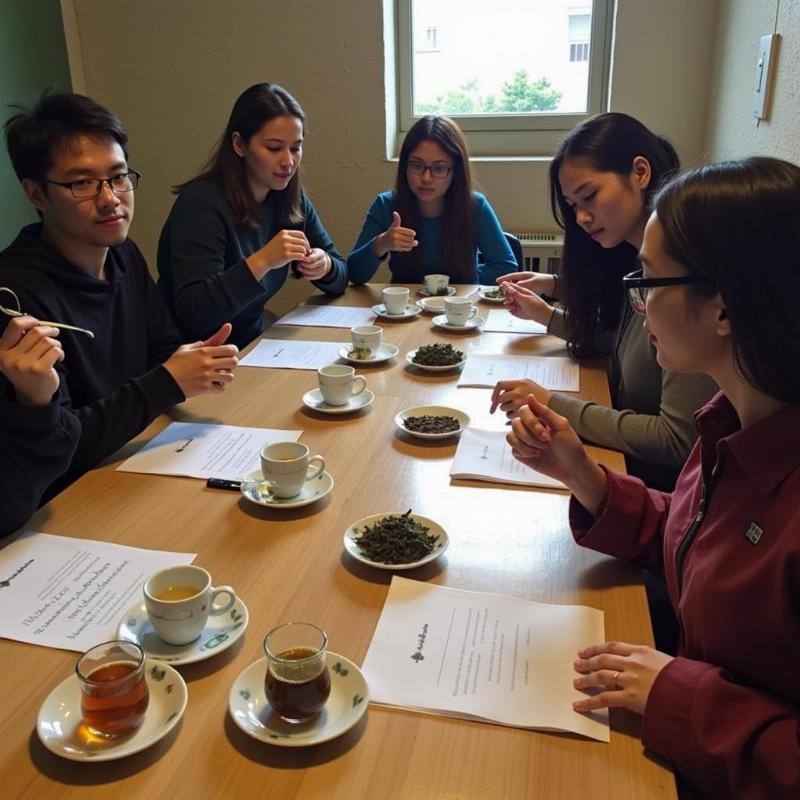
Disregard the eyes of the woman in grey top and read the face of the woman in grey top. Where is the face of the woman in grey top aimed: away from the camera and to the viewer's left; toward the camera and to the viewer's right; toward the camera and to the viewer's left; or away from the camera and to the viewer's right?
toward the camera and to the viewer's left

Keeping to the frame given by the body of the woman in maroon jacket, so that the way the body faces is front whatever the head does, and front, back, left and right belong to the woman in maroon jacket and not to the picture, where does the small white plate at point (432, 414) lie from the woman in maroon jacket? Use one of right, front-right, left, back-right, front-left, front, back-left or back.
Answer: front-right

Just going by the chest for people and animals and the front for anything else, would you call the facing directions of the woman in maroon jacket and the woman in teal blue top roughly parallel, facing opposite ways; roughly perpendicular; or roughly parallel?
roughly perpendicular

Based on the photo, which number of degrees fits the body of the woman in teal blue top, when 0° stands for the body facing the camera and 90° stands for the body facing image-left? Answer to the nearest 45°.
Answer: approximately 0°

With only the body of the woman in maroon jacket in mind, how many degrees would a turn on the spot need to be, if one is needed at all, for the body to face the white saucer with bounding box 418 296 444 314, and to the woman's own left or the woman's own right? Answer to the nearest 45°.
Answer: approximately 45° to the woman's own right

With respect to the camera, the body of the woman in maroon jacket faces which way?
to the viewer's left

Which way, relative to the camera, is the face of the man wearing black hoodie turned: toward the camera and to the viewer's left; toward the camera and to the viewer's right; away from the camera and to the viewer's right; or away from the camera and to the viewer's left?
toward the camera and to the viewer's right

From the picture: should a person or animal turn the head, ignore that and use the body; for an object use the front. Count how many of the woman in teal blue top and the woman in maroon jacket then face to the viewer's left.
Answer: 1

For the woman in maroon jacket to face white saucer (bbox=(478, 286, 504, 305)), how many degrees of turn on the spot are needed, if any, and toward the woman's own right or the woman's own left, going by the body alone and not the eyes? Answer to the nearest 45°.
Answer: approximately 90° to the woman's own right

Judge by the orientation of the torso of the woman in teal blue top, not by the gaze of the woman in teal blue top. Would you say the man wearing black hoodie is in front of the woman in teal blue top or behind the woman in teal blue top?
in front

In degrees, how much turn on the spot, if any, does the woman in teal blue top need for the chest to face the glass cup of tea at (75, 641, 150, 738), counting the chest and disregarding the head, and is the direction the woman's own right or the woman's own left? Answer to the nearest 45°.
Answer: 0° — they already face it

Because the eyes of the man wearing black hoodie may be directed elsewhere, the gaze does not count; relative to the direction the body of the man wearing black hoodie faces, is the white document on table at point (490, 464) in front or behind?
in front
